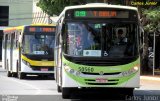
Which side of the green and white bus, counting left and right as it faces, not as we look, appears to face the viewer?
front
